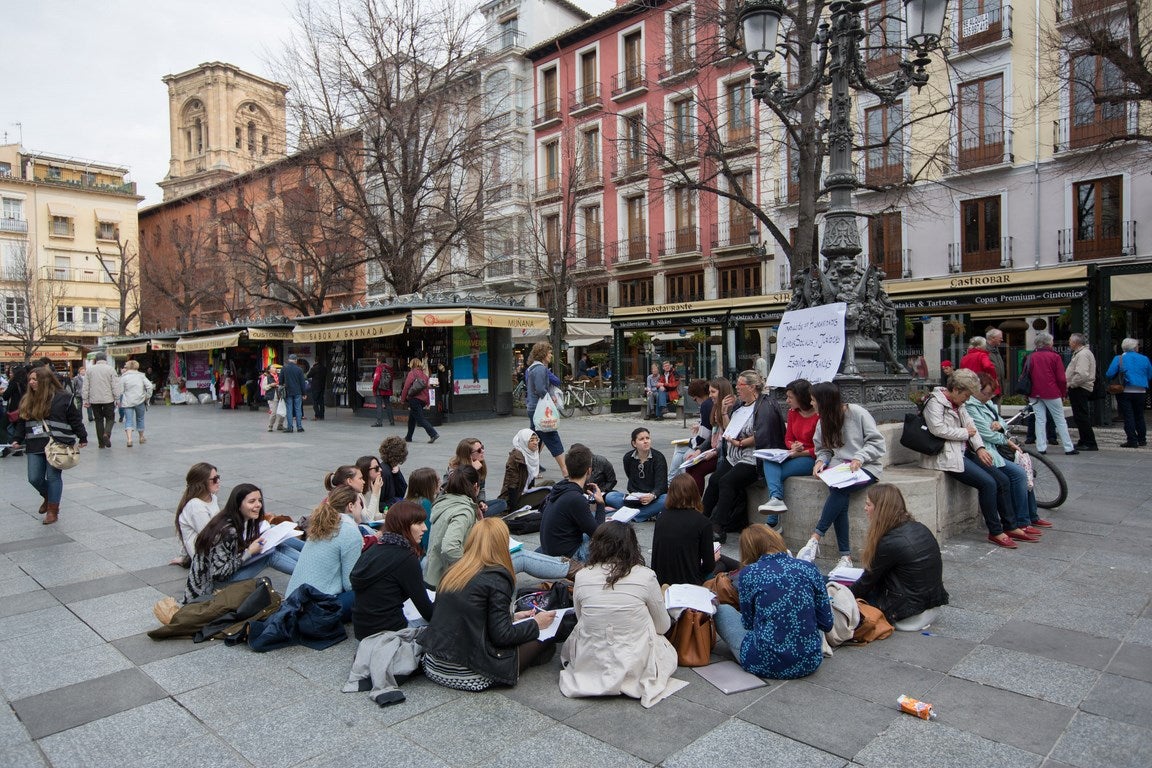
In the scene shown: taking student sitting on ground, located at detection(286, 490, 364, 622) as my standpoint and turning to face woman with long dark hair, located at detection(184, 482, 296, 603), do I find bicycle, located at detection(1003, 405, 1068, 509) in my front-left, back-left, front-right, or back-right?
back-right

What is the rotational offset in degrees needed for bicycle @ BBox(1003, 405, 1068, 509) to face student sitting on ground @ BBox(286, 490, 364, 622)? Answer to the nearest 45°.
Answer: approximately 135° to its right

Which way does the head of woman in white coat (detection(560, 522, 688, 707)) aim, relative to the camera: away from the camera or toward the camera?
away from the camera

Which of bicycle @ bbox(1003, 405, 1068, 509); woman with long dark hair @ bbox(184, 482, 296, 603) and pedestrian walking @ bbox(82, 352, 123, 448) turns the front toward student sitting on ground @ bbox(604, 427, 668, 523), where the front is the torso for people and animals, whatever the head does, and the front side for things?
the woman with long dark hair

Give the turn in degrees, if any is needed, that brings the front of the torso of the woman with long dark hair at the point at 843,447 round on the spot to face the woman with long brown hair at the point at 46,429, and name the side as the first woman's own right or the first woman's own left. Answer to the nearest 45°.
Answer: approximately 45° to the first woman's own right

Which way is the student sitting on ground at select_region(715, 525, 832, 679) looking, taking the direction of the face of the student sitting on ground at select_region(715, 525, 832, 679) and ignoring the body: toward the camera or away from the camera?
away from the camera

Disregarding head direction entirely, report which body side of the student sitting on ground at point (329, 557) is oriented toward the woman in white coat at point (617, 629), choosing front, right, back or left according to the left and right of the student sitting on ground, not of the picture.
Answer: right

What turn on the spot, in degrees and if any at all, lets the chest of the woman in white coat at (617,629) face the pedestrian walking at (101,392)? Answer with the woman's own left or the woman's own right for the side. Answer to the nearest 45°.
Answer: approximately 45° to the woman's own left

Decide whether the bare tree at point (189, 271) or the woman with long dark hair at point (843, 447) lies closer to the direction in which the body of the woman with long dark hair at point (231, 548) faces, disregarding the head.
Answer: the woman with long dark hair

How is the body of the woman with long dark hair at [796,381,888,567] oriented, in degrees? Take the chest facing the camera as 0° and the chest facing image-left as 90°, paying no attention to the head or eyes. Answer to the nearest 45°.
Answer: approximately 45°

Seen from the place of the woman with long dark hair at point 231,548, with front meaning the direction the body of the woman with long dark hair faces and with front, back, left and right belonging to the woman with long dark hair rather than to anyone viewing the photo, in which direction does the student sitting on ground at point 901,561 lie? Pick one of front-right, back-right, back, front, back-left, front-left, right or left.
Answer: front-right

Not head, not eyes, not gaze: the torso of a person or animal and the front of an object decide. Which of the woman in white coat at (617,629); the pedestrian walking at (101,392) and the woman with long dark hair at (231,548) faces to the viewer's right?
the woman with long dark hair
